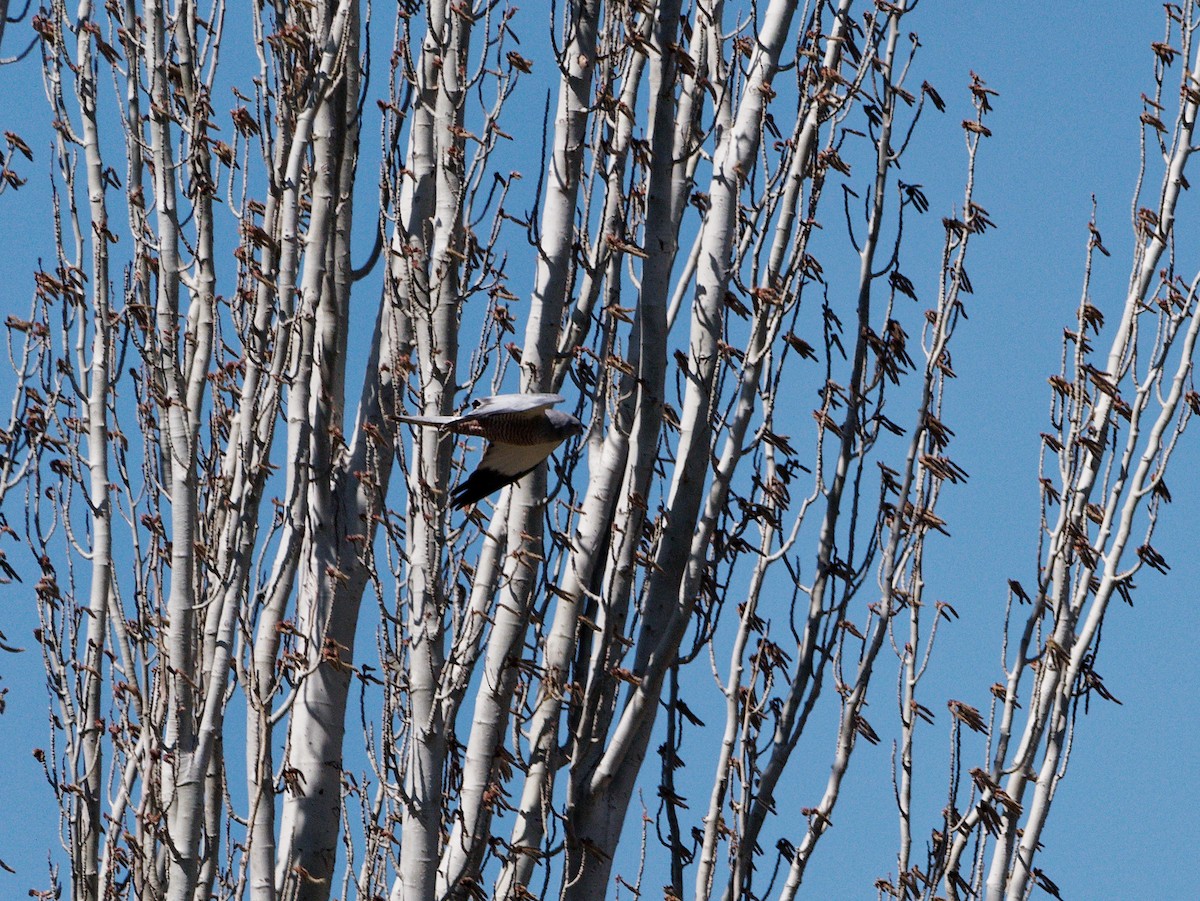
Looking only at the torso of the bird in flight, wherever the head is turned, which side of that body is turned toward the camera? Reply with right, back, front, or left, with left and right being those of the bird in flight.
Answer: right
